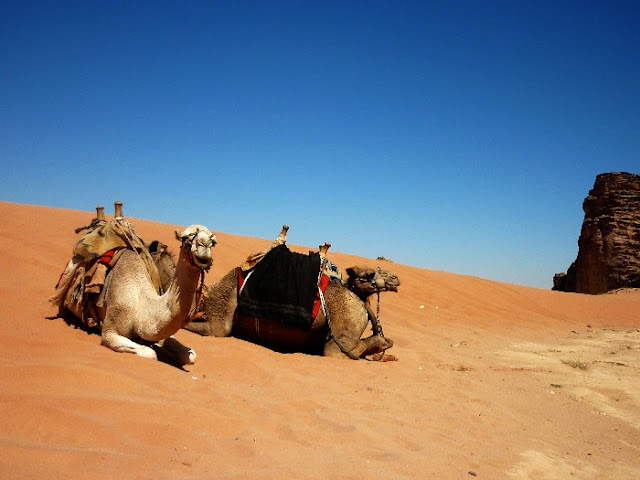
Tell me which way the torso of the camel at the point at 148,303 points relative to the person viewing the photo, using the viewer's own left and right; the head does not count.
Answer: facing the viewer and to the right of the viewer

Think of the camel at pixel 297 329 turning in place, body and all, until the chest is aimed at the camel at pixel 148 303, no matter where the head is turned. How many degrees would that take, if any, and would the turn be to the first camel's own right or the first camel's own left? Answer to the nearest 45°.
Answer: approximately 135° to the first camel's own right

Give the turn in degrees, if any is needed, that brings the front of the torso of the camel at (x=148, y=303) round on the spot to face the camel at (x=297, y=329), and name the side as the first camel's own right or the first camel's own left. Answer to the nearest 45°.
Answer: approximately 90° to the first camel's own left

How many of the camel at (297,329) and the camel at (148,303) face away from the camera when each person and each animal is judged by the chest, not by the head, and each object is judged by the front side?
0

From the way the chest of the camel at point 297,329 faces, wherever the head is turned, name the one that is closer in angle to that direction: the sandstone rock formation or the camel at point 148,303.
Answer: the sandstone rock formation

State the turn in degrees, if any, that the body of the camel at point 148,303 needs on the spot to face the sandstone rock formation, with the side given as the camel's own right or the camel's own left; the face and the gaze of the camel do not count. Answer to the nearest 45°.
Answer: approximately 90° to the camel's own left

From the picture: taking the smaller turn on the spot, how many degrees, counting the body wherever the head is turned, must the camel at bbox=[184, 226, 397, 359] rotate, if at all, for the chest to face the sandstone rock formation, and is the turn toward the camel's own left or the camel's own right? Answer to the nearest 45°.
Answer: approximately 45° to the camel's own left

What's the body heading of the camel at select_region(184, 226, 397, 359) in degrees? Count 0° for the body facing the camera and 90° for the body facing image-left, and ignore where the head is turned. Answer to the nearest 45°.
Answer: approximately 270°
